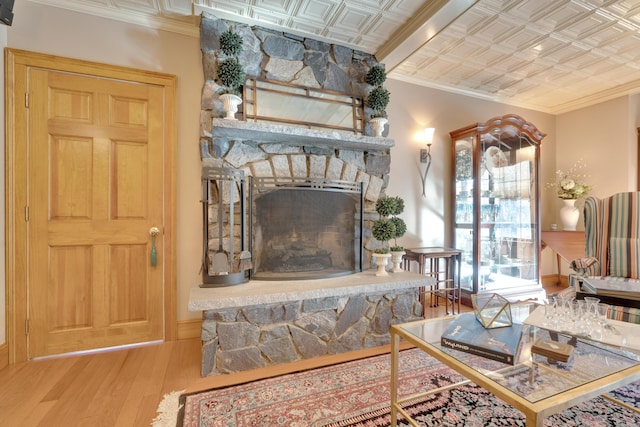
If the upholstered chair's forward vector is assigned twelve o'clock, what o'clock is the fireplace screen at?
The fireplace screen is roughly at 12 o'clock from the upholstered chair.

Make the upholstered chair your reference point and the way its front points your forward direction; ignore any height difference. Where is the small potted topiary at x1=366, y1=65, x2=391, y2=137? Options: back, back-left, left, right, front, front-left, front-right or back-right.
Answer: front

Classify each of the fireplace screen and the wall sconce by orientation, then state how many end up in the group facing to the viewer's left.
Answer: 0

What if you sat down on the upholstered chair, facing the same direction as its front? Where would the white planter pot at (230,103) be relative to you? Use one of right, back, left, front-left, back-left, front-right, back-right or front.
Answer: front

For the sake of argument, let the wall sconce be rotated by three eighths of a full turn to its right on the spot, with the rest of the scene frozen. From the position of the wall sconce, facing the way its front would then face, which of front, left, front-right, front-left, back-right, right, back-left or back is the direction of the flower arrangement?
back-right

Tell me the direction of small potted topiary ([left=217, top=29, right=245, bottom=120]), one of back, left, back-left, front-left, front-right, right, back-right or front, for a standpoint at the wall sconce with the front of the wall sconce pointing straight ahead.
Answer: right

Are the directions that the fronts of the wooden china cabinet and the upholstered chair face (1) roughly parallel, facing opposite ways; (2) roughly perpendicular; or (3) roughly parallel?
roughly perpendicular

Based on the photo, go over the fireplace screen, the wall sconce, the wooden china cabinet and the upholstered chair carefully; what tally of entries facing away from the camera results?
0

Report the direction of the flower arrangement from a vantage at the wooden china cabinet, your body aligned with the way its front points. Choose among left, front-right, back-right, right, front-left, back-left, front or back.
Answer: left

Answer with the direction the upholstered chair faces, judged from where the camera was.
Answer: facing the viewer and to the left of the viewer

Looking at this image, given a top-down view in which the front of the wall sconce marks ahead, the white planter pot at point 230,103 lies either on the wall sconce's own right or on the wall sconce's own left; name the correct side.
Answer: on the wall sconce's own right

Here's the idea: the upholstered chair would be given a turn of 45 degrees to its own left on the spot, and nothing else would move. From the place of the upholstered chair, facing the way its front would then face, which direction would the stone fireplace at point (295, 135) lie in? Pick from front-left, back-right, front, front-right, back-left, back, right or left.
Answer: front-right

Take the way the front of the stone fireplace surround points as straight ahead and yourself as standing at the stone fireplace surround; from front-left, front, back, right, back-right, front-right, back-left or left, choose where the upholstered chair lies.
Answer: front-left

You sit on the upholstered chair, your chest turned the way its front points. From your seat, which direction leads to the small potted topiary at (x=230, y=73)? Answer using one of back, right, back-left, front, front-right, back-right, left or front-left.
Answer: front

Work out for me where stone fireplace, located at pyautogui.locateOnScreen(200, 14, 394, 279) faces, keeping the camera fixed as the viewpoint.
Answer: facing the viewer and to the right of the viewer
